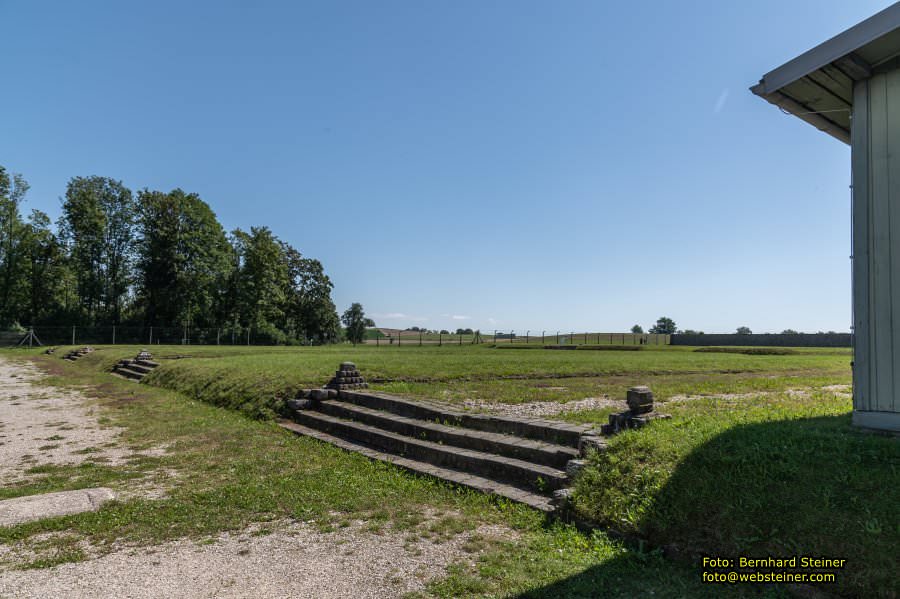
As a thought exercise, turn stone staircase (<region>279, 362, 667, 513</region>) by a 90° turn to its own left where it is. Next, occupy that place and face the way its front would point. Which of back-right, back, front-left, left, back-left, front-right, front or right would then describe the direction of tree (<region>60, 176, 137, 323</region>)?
back

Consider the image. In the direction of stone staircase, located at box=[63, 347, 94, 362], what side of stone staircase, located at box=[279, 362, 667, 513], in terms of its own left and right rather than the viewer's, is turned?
right

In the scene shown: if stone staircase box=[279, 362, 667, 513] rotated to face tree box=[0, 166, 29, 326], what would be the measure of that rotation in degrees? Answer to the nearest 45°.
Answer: approximately 90° to its right

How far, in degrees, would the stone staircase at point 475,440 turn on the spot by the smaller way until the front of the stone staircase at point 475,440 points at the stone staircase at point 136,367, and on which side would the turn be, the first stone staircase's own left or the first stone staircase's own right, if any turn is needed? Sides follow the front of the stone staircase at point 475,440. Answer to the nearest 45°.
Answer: approximately 90° to the first stone staircase's own right

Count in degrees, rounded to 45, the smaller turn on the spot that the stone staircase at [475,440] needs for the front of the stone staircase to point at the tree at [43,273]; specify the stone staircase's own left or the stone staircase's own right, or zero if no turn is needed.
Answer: approximately 90° to the stone staircase's own right

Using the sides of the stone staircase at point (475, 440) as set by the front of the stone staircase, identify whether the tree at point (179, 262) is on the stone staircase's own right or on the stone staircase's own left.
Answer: on the stone staircase's own right
